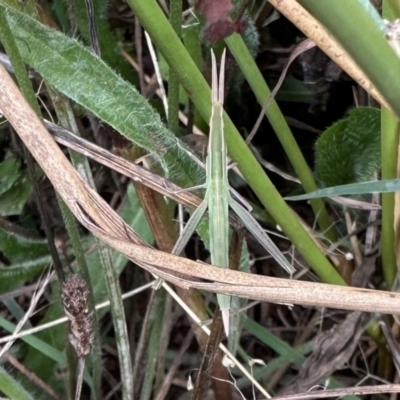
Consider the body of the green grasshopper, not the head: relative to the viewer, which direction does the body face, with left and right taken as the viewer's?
facing away from the viewer
